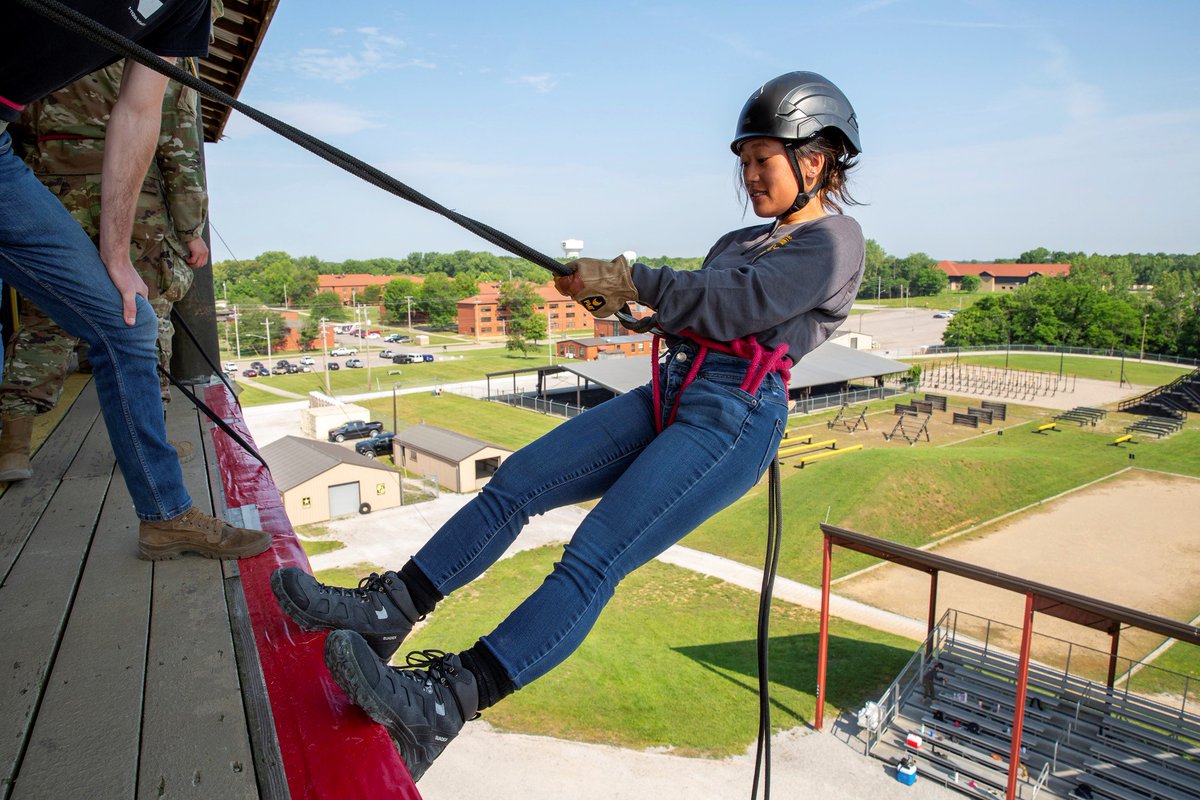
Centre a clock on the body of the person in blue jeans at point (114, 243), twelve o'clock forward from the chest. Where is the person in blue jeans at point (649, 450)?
the person in blue jeans at point (649, 450) is roughly at 1 o'clock from the person in blue jeans at point (114, 243).

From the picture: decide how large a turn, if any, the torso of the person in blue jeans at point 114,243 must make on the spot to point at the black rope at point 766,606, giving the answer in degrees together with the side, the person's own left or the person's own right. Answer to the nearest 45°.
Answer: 0° — they already face it

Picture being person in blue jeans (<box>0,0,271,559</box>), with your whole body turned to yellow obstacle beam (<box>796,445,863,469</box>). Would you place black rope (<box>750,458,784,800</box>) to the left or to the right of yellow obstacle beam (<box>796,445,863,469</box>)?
right

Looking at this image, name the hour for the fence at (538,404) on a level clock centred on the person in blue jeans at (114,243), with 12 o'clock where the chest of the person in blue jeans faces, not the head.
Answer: The fence is roughly at 10 o'clock from the person in blue jeans.

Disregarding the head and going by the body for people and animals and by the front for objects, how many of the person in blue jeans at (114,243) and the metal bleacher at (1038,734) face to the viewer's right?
1

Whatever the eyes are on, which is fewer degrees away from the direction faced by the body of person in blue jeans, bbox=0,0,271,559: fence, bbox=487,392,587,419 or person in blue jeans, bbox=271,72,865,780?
the person in blue jeans

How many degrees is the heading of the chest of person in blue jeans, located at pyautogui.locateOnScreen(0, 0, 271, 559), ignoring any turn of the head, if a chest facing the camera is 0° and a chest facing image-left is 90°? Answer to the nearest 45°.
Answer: approximately 270°

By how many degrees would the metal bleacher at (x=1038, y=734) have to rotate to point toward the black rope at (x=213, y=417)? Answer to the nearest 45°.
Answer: approximately 45° to its left

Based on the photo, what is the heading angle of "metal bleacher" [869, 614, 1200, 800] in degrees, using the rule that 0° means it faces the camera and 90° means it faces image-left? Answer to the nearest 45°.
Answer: approximately 45°

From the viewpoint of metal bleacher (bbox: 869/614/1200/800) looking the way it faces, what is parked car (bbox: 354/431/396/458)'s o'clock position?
The parked car is roughly at 4 o'clock from the metal bleacher.

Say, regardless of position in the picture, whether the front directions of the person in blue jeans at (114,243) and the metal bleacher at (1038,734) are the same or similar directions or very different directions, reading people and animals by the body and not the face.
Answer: very different directions
